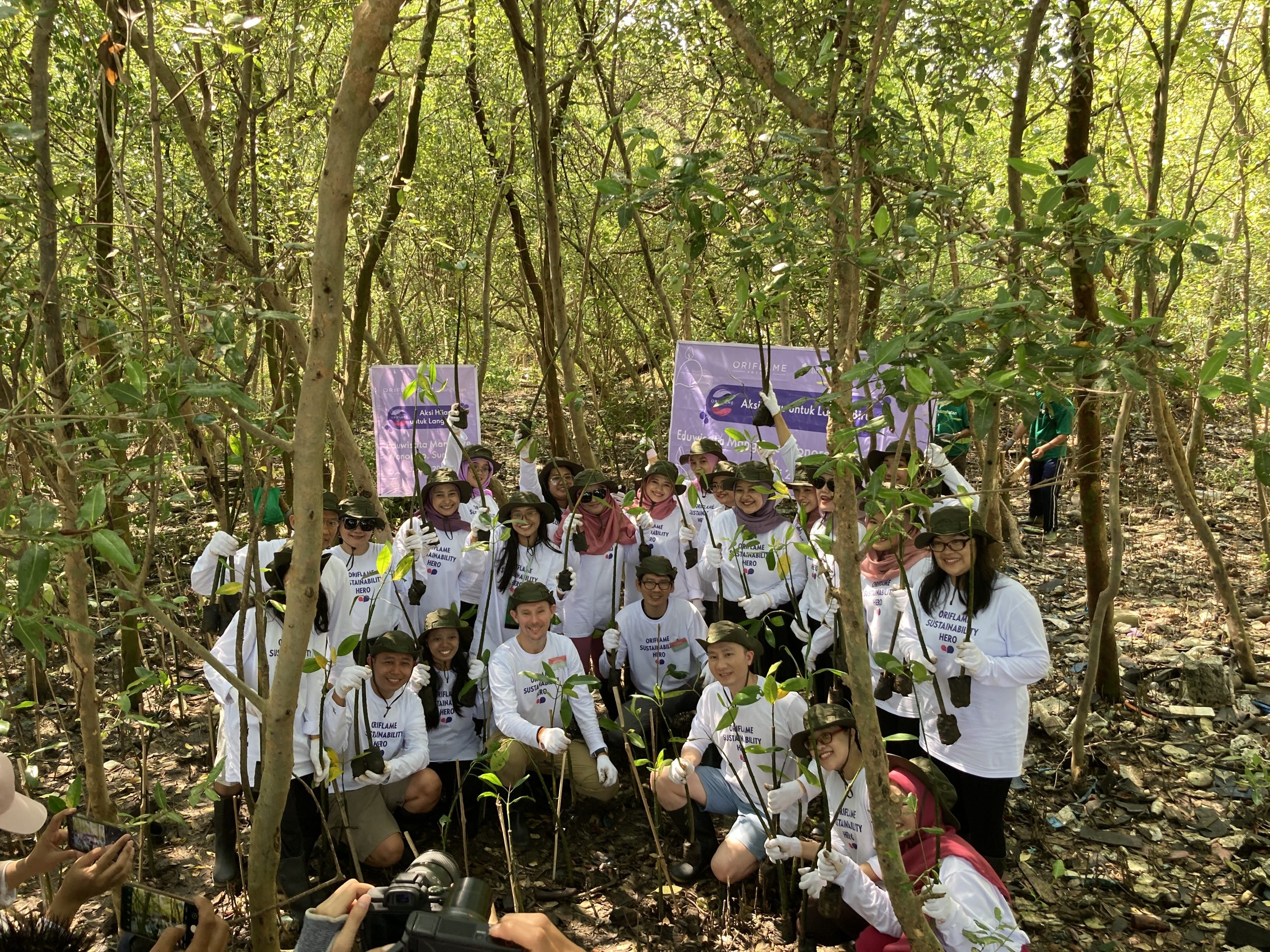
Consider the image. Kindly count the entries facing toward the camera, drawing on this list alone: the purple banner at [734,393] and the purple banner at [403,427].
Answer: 2

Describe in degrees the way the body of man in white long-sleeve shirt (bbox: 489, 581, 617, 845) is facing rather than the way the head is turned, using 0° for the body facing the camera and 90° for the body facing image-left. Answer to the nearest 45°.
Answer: approximately 0°

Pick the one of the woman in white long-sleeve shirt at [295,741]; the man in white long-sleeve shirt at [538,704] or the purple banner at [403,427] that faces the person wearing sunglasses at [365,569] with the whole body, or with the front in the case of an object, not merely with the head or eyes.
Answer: the purple banner

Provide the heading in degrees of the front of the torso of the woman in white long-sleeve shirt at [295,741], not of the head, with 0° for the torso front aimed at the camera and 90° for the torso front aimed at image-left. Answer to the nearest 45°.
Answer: approximately 315°

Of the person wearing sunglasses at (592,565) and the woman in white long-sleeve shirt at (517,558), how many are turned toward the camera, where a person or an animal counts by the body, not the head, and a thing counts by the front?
2

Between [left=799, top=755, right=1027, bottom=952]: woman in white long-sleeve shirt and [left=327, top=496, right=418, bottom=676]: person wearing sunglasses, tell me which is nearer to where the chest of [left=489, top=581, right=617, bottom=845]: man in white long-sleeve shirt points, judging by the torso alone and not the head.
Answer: the woman in white long-sleeve shirt

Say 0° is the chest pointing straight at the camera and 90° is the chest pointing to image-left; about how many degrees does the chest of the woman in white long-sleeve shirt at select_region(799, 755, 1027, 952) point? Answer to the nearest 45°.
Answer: approximately 45°

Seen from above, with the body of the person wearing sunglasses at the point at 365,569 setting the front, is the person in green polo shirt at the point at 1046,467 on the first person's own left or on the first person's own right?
on the first person's own left

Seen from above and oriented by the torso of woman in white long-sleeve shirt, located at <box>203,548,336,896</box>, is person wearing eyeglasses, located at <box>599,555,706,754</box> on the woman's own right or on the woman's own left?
on the woman's own left
